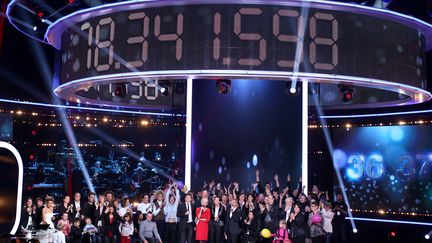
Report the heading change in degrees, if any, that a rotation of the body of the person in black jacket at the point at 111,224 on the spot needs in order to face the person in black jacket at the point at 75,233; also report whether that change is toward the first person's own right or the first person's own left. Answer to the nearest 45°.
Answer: approximately 45° to the first person's own right

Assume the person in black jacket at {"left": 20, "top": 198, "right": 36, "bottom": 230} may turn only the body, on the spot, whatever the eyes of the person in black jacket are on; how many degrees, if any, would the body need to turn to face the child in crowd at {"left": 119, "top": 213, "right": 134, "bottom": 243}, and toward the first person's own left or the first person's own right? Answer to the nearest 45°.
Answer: approximately 45° to the first person's own left

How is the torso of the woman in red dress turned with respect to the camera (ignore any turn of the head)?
toward the camera

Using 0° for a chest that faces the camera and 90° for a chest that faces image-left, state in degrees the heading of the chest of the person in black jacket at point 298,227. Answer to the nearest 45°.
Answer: approximately 45°

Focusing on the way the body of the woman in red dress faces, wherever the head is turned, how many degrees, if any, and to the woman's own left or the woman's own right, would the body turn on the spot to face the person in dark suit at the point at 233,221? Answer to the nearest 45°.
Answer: approximately 90° to the woman's own left

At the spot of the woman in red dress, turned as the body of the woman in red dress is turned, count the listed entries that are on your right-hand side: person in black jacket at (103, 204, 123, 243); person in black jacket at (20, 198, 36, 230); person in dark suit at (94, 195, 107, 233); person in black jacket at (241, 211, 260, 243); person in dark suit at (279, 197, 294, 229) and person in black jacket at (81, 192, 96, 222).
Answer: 4

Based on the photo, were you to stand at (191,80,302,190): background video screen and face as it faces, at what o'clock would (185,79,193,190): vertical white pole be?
The vertical white pole is roughly at 3 o'clock from the background video screen.

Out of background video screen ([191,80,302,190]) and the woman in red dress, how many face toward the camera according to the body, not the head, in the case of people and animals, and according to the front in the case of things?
2

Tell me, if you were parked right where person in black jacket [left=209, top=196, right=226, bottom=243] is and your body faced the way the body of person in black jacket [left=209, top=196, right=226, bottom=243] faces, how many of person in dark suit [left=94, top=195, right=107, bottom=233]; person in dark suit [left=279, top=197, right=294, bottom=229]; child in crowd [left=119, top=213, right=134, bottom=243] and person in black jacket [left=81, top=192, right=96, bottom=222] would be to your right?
3
